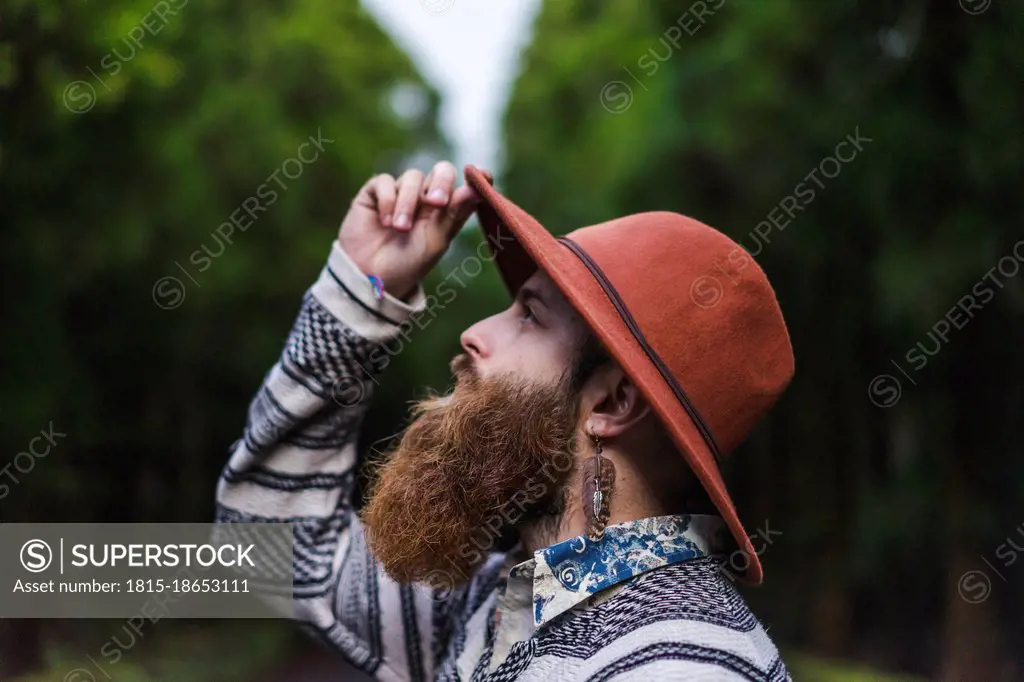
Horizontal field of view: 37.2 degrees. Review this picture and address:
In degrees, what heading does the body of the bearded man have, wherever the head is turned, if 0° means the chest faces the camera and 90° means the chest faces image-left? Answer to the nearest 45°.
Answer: approximately 90°

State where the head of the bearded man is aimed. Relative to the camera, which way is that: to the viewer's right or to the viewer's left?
to the viewer's left
